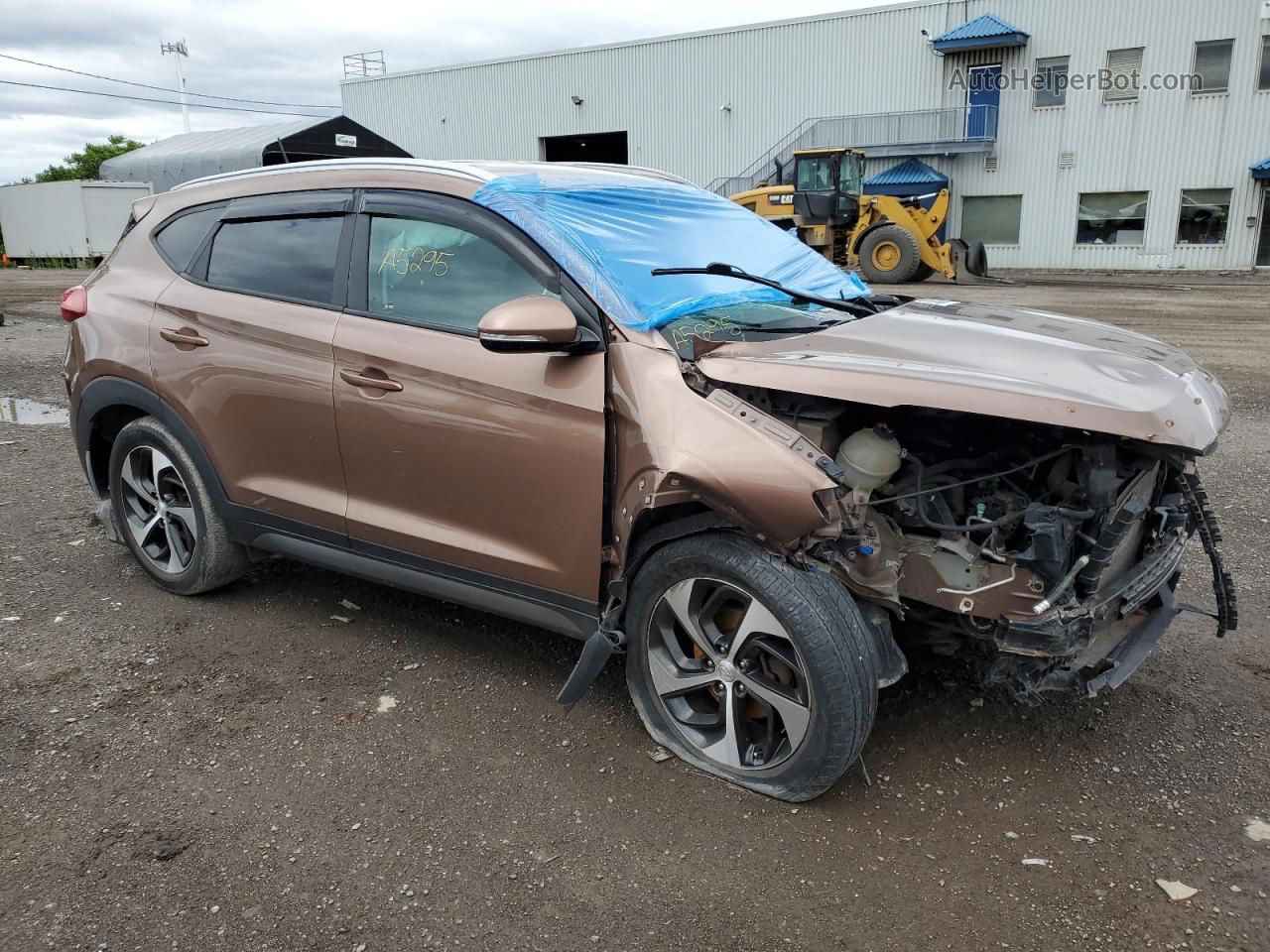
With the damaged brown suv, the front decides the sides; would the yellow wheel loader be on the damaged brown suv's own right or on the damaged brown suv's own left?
on the damaged brown suv's own left

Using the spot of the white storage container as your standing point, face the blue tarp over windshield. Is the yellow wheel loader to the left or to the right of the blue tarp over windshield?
left

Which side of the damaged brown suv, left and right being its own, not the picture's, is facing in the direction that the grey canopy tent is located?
back

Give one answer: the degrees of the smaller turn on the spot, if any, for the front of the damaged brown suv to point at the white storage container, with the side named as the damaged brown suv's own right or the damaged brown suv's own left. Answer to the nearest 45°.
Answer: approximately 180°

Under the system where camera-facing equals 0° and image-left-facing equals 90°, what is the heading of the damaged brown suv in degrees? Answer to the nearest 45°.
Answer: approximately 315°

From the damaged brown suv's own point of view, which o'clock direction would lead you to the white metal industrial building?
The white metal industrial building is roughly at 8 o'clock from the damaged brown suv.
